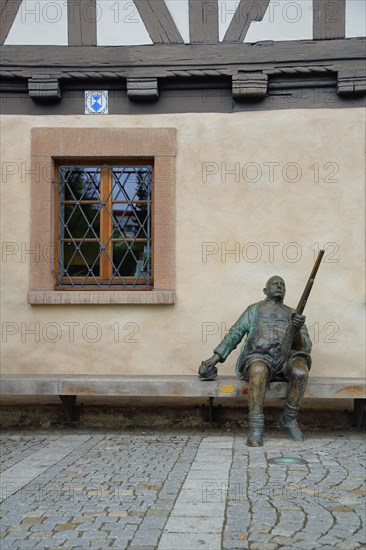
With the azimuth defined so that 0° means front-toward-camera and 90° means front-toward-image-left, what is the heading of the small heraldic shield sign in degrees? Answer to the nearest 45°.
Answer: approximately 0°
